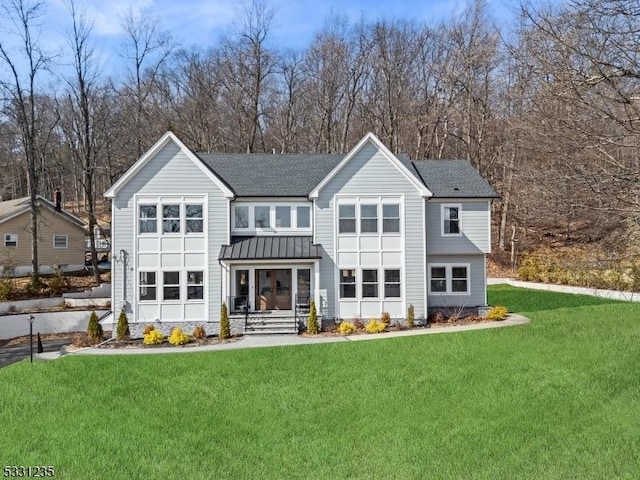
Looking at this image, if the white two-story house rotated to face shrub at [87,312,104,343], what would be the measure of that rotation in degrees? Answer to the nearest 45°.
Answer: approximately 90° to its right

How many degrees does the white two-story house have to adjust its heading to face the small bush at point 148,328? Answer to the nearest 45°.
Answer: approximately 90° to its right

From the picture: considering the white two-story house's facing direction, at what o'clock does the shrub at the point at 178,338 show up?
The shrub is roughly at 2 o'clock from the white two-story house.

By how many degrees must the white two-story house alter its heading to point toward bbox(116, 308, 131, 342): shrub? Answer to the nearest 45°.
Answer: approximately 90° to its right

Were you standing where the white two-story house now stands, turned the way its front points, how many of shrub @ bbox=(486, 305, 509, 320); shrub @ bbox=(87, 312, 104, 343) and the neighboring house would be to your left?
1

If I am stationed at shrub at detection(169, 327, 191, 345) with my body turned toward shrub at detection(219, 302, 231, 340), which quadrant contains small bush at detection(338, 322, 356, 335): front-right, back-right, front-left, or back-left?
front-right

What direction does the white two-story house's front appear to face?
toward the camera

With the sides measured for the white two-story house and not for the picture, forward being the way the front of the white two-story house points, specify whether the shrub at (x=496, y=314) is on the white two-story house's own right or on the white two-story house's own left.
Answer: on the white two-story house's own left
